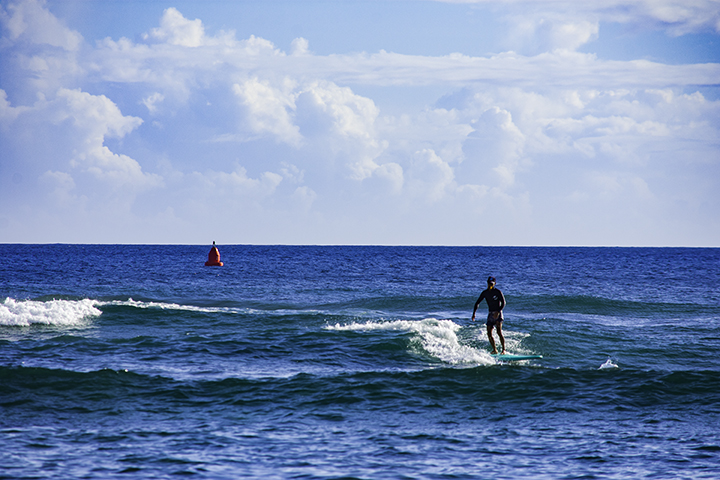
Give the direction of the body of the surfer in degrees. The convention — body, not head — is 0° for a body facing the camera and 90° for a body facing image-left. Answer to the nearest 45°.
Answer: approximately 0°

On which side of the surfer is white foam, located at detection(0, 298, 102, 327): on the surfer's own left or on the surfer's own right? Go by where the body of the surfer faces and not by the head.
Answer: on the surfer's own right

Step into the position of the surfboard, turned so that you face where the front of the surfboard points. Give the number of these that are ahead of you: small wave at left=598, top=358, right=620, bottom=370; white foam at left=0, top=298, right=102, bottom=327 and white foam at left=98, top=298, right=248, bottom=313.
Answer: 1

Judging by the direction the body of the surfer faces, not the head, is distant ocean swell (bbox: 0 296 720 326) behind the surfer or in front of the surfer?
behind

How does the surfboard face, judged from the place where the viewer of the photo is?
facing to the right of the viewer
